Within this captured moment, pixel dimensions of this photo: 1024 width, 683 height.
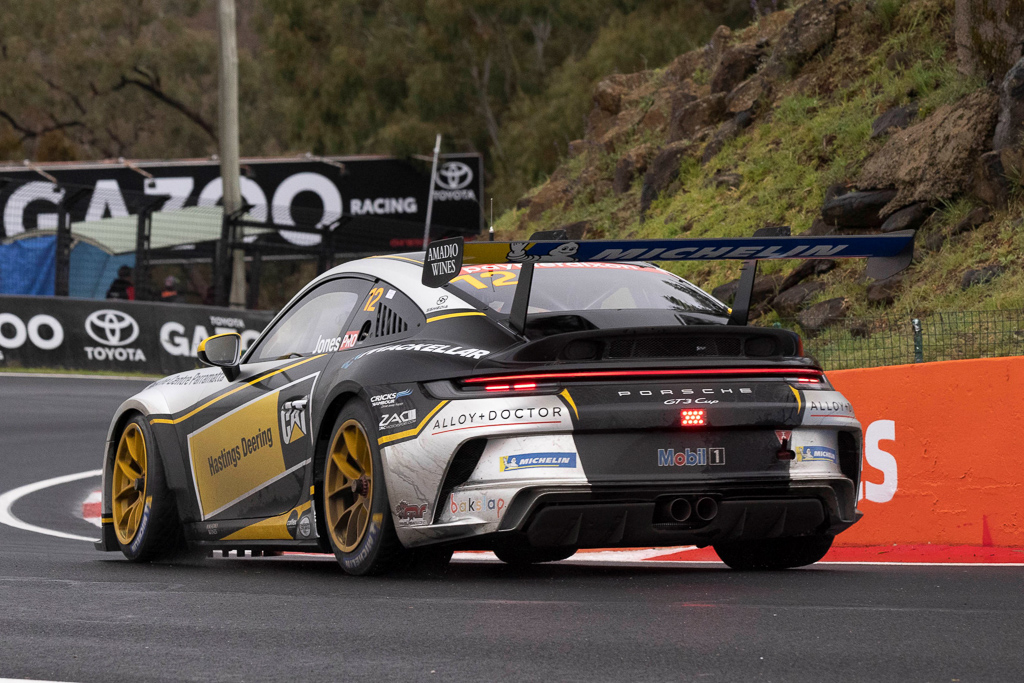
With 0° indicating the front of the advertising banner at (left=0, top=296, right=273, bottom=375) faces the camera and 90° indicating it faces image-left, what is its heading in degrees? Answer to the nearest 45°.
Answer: approximately 0°

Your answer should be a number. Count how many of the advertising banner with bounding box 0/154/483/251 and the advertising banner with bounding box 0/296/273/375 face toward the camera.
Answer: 2

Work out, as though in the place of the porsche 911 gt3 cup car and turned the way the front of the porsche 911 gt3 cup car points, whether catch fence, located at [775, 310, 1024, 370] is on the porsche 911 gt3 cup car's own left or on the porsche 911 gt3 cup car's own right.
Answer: on the porsche 911 gt3 cup car's own right

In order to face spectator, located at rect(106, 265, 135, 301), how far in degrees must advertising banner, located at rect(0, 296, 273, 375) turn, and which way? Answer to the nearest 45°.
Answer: approximately 180°

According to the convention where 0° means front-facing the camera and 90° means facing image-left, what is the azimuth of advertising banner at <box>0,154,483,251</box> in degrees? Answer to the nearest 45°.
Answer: approximately 0°

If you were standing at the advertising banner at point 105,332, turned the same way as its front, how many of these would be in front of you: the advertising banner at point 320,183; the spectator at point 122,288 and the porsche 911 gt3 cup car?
1

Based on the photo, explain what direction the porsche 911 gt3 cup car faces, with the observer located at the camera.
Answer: facing away from the viewer and to the left of the viewer

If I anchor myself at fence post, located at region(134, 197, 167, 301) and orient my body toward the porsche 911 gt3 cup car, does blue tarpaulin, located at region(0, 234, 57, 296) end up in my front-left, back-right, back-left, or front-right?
back-right

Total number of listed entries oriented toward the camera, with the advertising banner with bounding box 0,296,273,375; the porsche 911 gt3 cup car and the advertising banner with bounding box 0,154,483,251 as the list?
2

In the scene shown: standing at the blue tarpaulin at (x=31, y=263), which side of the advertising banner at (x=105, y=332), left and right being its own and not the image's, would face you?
back
